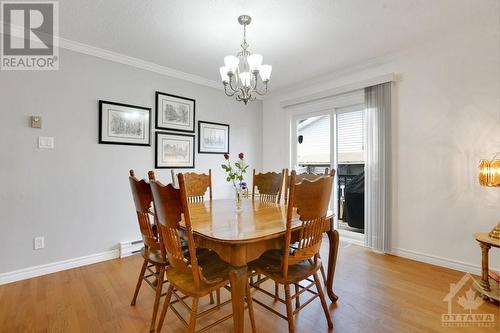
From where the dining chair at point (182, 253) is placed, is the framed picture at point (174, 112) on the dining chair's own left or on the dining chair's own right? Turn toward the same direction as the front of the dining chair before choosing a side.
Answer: on the dining chair's own left

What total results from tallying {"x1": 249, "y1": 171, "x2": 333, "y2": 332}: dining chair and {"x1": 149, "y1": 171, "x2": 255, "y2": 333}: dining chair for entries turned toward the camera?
0

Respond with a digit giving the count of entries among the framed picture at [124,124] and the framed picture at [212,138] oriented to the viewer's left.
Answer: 0

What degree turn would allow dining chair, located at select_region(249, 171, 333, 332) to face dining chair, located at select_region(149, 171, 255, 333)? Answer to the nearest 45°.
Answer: approximately 45° to its left

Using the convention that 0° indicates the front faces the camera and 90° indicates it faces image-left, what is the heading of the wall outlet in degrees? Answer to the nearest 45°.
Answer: approximately 315°

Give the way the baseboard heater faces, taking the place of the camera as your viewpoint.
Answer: facing the viewer and to the right of the viewer

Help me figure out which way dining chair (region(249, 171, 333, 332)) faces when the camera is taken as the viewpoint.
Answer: facing away from the viewer and to the left of the viewer

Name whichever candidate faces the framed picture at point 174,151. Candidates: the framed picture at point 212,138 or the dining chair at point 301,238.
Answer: the dining chair

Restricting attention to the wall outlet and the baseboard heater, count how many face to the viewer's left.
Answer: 0

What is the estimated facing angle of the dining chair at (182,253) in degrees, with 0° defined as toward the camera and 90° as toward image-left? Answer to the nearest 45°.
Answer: approximately 225°
